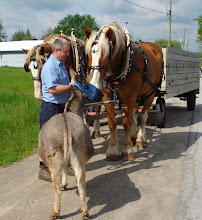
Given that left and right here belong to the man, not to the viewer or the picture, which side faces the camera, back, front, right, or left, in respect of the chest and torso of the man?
right

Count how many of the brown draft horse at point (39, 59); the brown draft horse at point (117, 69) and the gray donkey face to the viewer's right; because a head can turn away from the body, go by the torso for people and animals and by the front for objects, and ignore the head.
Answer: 0

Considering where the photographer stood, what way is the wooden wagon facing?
facing the viewer and to the left of the viewer

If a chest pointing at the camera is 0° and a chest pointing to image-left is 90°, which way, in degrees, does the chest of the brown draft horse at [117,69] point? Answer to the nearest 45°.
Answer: approximately 45°

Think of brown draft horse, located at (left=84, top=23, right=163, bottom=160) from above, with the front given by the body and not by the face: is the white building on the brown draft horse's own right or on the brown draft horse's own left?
on the brown draft horse's own right

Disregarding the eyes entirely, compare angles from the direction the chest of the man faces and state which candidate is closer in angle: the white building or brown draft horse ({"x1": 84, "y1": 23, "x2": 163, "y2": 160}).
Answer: the brown draft horse

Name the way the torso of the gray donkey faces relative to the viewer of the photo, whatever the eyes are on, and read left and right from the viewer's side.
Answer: facing away from the viewer

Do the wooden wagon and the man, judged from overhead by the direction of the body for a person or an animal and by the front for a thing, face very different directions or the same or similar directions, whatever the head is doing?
very different directions

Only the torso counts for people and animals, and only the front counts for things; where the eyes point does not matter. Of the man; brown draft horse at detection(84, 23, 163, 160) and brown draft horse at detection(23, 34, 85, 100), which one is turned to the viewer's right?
the man

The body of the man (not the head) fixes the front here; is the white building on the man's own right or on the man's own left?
on the man's own left

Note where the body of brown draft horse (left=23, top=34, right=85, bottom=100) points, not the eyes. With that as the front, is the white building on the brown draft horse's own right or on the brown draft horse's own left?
on the brown draft horse's own right

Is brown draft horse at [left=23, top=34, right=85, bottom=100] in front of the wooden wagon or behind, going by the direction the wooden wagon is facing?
in front

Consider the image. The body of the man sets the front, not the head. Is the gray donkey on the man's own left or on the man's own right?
on the man's own right

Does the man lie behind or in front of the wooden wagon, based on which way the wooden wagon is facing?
in front
